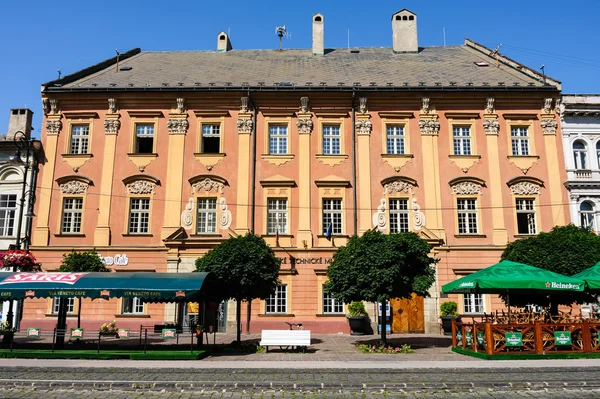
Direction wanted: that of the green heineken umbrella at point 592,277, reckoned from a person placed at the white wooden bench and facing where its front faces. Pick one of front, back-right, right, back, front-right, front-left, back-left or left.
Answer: left

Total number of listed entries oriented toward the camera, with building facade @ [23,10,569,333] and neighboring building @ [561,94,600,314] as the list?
2

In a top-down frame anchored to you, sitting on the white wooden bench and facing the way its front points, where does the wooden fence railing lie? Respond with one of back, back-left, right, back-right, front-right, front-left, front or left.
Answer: left

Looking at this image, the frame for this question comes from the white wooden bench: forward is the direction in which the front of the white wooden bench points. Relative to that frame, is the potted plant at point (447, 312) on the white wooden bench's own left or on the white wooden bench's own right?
on the white wooden bench's own left

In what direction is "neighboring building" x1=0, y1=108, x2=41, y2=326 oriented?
toward the camera

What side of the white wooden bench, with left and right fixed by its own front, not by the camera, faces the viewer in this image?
front

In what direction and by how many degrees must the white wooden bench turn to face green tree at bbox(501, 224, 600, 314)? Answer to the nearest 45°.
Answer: approximately 90° to its left

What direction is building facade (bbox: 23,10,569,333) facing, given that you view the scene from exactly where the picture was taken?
facing the viewer

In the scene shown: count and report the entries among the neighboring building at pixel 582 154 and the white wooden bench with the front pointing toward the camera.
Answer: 2

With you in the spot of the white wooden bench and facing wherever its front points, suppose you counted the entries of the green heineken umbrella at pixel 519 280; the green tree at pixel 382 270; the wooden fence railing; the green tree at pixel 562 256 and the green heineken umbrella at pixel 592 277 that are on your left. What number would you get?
5

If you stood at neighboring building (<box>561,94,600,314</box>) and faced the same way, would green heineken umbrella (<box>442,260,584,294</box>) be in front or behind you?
in front

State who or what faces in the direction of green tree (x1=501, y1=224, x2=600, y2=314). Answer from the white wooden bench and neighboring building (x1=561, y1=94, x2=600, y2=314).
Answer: the neighboring building

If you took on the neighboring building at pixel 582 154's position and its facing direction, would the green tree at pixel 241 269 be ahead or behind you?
ahead

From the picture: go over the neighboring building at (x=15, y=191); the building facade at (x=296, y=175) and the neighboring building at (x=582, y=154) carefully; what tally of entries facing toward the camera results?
3

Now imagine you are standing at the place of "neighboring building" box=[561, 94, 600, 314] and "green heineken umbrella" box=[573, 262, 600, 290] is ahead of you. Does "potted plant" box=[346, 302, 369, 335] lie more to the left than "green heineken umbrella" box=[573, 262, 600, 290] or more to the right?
right

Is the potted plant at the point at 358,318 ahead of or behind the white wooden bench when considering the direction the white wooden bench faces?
behind

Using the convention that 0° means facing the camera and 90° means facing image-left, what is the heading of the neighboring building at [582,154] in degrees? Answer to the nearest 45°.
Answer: approximately 0°
